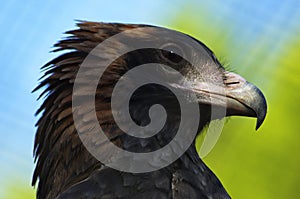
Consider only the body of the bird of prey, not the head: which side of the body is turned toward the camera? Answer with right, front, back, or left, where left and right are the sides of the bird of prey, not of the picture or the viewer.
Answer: right
